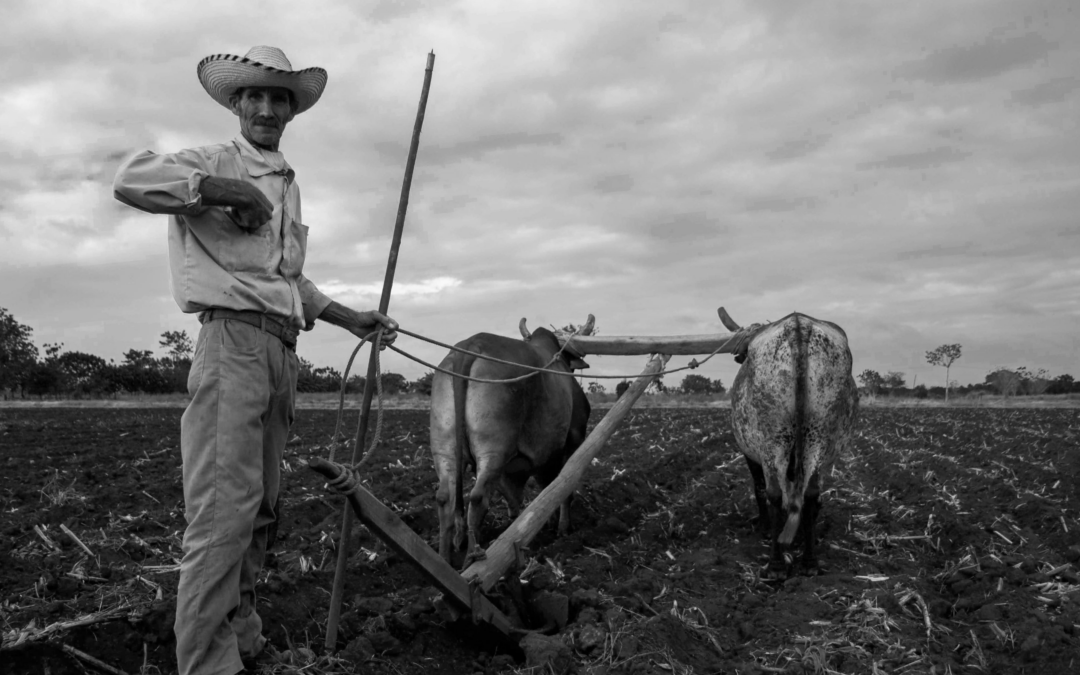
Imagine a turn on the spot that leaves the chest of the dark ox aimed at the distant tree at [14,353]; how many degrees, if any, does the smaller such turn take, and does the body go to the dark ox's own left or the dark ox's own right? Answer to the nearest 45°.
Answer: approximately 90° to the dark ox's own left

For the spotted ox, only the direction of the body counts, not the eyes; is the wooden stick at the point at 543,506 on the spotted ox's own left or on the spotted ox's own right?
on the spotted ox's own left

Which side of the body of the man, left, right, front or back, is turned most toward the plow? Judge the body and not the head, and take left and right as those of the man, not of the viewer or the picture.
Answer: left

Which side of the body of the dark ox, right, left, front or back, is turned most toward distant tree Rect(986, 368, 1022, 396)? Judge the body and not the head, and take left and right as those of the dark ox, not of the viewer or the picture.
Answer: front

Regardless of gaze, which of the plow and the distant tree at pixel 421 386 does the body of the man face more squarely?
the plow

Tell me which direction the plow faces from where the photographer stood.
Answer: facing away from the viewer and to the right of the viewer

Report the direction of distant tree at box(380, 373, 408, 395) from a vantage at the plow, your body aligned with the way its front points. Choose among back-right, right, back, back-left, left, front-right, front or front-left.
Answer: front-left

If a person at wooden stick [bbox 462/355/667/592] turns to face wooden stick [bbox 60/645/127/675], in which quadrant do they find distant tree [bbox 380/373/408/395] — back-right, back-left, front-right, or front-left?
back-right

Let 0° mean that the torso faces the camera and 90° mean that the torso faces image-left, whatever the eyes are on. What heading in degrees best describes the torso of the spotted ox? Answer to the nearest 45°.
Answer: approximately 180°

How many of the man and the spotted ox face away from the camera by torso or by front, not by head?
1

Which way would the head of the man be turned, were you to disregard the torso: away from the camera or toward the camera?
toward the camera

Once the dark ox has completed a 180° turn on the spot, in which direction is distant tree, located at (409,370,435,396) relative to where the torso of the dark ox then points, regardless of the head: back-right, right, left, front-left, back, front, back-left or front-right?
back-right

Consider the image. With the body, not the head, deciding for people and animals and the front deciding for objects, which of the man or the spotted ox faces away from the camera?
the spotted ox

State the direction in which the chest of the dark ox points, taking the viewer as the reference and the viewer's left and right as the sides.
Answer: facing away from the viewer and to the right of the viewer

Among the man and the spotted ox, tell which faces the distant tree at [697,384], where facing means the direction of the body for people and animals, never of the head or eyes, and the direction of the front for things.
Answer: the spotted ox

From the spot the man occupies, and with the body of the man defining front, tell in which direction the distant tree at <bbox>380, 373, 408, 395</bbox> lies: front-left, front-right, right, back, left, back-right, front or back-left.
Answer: back-left

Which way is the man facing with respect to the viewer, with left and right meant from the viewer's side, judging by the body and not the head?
facing the viewer and to the right of the viewer
